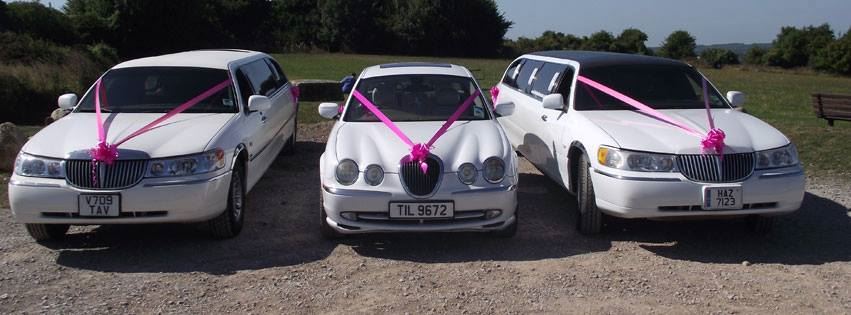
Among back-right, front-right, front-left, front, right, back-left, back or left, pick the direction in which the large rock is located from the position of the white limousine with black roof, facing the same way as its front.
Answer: back-right

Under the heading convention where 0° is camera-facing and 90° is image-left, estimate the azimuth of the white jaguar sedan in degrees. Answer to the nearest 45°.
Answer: approximately 0°

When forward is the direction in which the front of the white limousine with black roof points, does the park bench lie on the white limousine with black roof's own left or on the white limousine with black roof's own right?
on the white limousine with black roof's own left

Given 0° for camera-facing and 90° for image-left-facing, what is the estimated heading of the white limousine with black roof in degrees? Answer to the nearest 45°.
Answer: approximately 315°

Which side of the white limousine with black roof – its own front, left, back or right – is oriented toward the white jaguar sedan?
right

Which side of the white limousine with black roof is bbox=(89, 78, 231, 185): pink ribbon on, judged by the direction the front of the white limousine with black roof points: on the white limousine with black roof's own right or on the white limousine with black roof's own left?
on the white limousine with black roof's own right

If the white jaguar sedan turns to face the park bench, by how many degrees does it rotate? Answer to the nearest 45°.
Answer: approximately 135° to its left

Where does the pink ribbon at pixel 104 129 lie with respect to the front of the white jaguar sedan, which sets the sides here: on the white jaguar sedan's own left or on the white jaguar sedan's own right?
on the white jaguar sedan's own right
